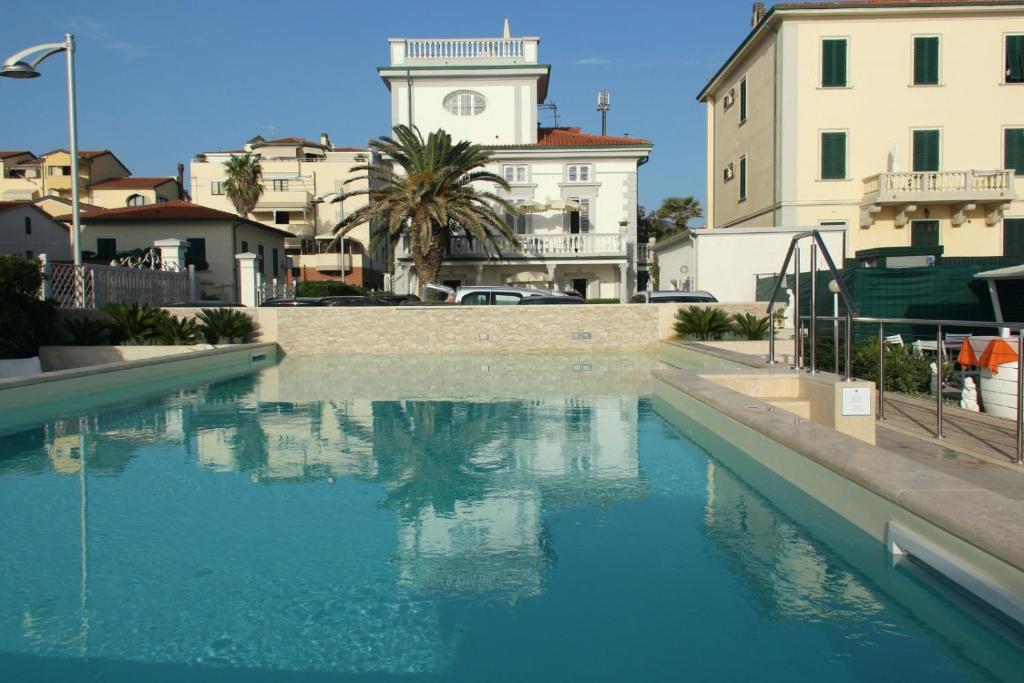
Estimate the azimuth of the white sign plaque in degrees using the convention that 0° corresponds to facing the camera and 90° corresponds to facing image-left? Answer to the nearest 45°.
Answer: approximately 0°

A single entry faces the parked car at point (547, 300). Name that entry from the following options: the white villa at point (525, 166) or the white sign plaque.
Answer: the white villa

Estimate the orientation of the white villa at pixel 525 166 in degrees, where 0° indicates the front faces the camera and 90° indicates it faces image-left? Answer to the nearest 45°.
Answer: approximately 0°

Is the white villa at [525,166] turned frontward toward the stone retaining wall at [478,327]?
yes

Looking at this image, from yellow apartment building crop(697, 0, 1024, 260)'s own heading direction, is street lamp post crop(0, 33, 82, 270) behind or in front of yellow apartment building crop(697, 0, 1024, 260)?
in front

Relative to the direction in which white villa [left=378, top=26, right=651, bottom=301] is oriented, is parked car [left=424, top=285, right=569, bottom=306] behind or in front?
in front

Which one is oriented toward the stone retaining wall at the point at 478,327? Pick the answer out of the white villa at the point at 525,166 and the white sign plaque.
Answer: the white villa

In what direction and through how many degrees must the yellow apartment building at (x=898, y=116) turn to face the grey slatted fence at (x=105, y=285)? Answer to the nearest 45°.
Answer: approximately 45° to its right

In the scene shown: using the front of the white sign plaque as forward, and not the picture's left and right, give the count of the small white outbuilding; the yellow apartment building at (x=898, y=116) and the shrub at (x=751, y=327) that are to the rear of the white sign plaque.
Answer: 3

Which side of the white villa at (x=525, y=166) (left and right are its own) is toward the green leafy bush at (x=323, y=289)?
right

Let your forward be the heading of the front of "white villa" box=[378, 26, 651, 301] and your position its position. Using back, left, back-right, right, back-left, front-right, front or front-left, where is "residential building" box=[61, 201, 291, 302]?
right
